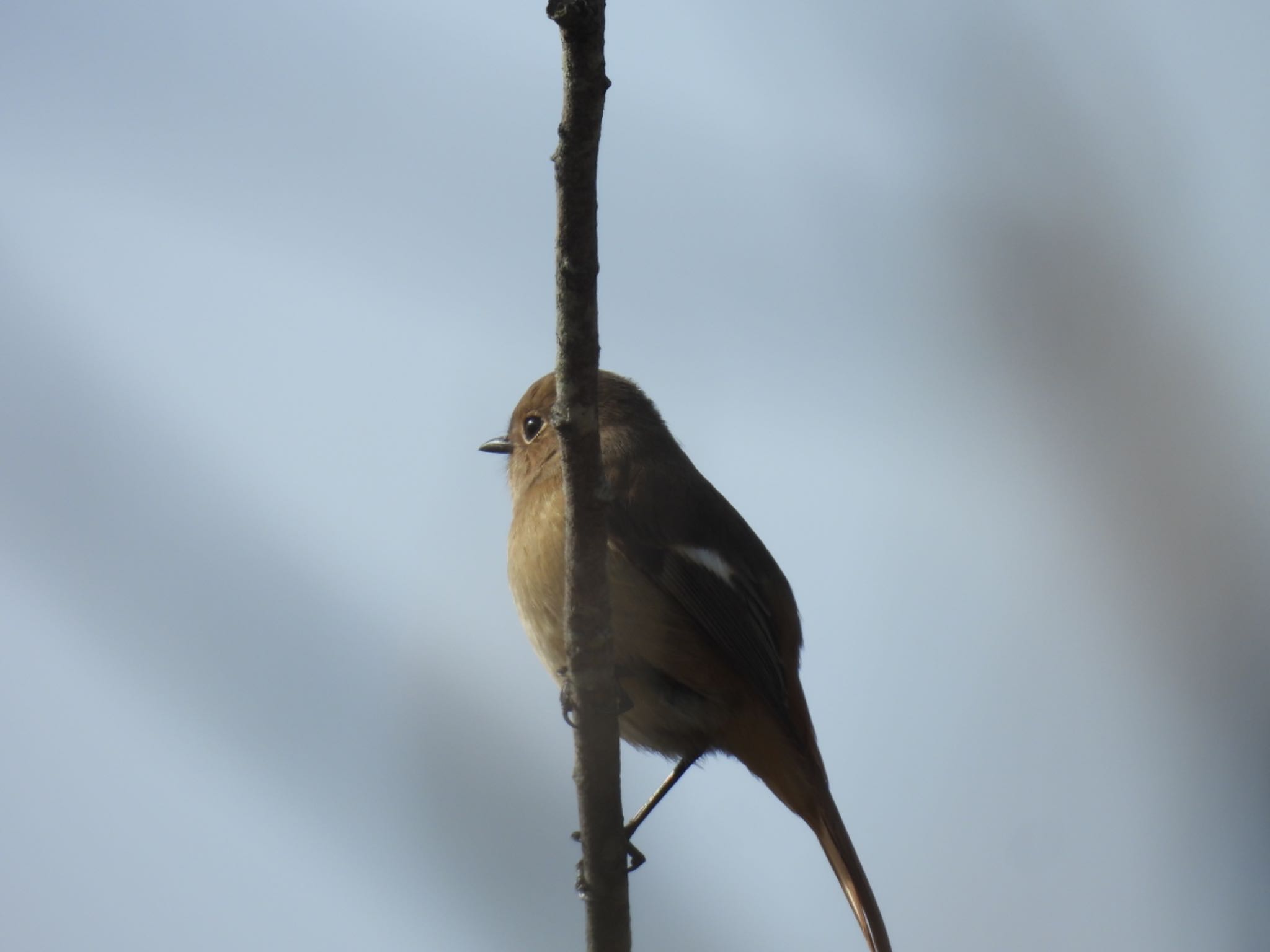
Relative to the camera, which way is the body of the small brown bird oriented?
to the viewer's left
